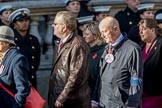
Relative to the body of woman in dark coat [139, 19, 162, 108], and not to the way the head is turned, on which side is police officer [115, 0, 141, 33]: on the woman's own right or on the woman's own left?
on the woman's own right

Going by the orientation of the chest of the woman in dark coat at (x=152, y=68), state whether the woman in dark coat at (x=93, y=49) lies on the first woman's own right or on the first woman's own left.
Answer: on the first woman's own right

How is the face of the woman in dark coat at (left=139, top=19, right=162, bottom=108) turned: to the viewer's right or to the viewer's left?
to the viewer's left

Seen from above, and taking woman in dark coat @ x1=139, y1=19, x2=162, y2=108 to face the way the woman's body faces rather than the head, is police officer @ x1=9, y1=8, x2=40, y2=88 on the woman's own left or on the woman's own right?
on the woman's own right

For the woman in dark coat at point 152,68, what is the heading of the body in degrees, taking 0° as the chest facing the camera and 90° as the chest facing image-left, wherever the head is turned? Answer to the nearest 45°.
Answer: approximately 45°

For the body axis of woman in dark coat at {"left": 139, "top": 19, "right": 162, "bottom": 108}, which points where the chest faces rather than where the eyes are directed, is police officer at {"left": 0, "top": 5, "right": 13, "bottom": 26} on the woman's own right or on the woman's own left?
on the woman's own right
